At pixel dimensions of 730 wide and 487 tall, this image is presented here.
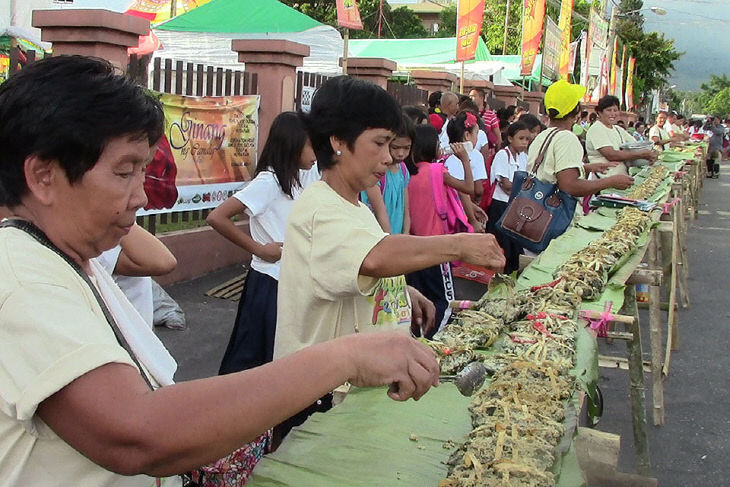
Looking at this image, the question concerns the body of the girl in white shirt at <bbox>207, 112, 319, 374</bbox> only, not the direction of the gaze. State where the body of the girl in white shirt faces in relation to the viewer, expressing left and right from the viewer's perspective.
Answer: facing to the right of the viewer

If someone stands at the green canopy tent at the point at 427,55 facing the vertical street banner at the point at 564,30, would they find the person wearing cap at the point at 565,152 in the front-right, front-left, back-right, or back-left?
back-right

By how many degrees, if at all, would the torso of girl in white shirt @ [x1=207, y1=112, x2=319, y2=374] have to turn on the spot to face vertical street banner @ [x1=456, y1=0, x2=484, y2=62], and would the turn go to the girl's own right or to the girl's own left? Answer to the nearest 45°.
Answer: approximately 90° to the girl's own left

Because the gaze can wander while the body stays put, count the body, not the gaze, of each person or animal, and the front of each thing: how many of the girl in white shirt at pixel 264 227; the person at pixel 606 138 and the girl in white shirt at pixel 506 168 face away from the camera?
0

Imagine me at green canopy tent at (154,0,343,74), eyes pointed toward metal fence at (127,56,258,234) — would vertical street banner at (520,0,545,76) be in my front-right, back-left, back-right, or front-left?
back-left

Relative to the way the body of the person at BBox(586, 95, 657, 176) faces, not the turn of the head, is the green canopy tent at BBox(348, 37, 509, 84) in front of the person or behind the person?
behind

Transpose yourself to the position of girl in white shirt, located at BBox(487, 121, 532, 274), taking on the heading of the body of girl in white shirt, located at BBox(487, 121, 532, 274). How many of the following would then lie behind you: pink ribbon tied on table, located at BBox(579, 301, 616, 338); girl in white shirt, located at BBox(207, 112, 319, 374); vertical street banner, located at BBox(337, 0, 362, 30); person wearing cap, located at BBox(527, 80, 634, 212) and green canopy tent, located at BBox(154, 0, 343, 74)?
2

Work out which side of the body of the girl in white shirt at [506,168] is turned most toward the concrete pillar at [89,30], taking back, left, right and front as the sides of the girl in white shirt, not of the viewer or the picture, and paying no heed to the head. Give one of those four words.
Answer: right

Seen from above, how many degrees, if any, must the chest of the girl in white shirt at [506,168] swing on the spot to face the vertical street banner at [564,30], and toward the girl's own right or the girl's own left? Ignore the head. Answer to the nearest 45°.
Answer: approximately 135° to the girl's own left

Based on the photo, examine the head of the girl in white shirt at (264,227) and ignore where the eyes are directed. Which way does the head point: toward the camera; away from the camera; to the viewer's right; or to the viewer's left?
to the viewer's right
